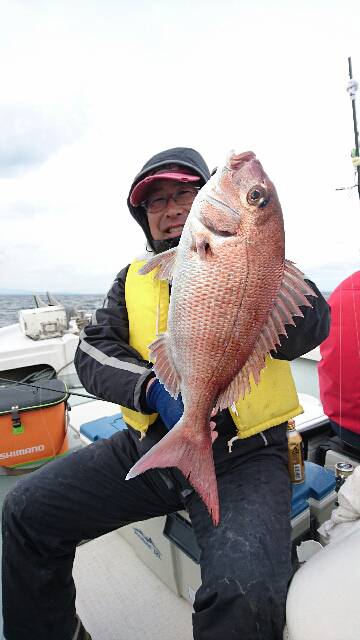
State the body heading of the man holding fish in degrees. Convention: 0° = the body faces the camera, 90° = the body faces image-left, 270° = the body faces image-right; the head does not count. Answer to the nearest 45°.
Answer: approximately 0°

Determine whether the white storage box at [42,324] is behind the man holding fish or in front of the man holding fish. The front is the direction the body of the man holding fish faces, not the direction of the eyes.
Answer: behind
